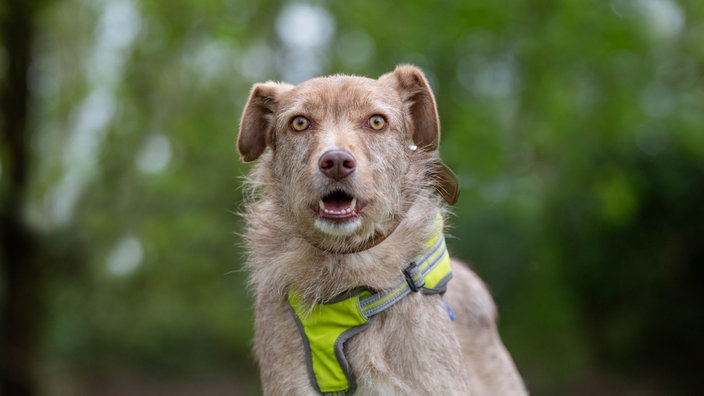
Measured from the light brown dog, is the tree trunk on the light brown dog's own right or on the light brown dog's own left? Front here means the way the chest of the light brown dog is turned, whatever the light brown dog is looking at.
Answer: on the light brown dog's own right

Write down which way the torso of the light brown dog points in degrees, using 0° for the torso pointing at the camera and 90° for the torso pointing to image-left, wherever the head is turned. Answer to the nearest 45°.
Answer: approximately 45°
